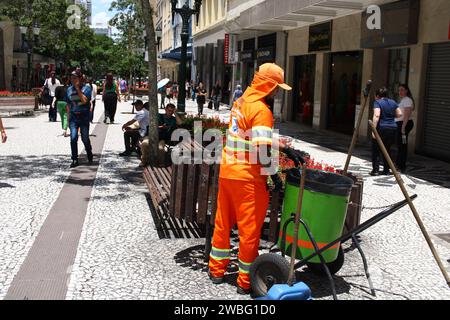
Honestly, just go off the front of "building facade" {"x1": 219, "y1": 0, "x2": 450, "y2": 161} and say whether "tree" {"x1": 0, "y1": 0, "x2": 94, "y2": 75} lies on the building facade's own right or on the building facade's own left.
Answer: on the building facade's own right

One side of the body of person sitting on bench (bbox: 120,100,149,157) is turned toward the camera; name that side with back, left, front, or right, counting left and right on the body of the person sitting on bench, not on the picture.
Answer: left

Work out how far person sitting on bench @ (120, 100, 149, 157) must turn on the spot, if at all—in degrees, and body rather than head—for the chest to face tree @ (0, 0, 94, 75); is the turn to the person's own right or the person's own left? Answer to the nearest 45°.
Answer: approximately 90° to the person's own right

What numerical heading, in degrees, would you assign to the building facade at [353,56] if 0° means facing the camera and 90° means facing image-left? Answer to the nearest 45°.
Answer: approximately 45°

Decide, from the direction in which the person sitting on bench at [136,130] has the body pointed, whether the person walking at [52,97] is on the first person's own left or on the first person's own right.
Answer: on the first person's own right

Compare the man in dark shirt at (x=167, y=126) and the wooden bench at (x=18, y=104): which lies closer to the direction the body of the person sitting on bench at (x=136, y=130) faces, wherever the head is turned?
the wooden bench

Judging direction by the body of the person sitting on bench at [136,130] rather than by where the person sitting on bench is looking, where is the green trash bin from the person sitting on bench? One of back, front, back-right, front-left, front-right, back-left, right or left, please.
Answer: left

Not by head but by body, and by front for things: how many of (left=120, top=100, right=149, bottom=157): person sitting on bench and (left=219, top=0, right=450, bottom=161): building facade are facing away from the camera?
0

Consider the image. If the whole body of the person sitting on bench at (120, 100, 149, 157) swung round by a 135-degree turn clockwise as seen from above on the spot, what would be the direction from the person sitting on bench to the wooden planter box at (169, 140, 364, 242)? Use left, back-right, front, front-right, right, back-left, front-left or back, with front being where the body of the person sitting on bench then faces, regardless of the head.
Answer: back-right

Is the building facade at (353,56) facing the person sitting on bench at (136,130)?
yes

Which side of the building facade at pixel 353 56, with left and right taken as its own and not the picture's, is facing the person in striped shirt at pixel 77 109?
front

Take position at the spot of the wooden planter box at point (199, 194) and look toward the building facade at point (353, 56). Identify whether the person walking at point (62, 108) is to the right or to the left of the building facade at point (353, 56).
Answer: left

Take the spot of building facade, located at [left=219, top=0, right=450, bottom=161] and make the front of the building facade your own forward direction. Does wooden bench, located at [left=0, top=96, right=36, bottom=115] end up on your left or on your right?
on your right
